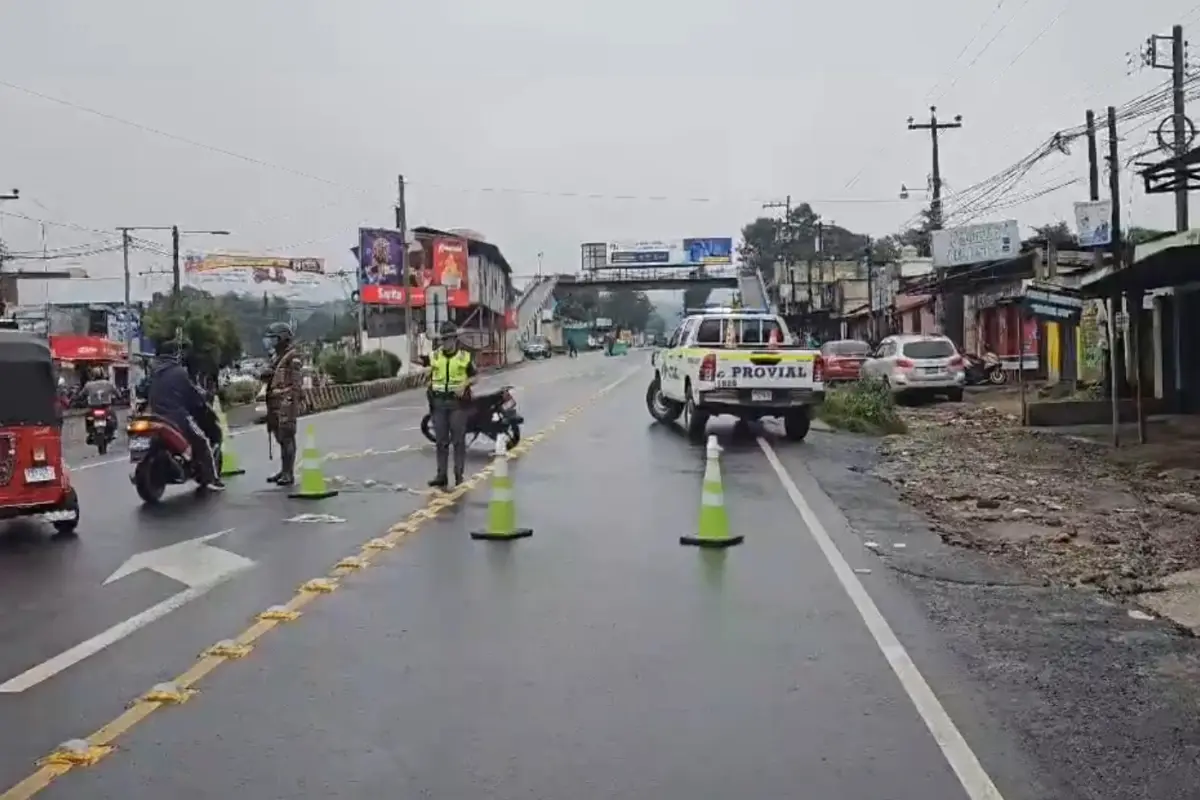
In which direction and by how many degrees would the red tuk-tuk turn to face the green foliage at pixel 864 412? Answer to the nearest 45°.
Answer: approximately 45° to its right

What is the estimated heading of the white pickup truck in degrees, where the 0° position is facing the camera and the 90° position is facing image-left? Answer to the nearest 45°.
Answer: approximately 135°

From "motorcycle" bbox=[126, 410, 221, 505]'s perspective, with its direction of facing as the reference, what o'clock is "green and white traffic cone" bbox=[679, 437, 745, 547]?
The green and white traffic cone is roughly at 3 o'clock from the motorcycle.

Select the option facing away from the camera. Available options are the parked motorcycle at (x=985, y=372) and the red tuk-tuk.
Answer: the red tuk-tuk

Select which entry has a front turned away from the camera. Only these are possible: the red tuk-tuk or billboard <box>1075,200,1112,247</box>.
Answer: the red tuk-tuk

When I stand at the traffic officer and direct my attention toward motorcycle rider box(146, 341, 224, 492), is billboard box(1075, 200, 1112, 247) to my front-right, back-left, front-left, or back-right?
back-right

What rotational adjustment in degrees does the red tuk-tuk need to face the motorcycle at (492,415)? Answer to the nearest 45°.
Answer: approximately 45° to its right

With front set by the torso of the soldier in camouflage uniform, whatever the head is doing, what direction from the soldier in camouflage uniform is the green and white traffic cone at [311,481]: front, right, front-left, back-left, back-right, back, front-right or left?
left

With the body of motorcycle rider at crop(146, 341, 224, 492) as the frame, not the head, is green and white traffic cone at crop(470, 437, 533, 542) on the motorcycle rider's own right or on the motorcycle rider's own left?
on the motorcycle rider's own right

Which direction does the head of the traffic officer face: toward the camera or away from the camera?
toward the camera

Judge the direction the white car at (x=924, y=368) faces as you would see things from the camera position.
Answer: facing away from the viewer and to the left of the viewer

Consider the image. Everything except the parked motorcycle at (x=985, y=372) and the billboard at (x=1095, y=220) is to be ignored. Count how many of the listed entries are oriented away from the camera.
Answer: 0

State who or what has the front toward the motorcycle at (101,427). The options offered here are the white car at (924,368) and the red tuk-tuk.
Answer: the red tuk-tuk

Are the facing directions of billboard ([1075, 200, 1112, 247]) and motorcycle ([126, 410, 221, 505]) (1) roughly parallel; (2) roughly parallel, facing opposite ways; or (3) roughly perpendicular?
roughly parallel, facing opposite ways

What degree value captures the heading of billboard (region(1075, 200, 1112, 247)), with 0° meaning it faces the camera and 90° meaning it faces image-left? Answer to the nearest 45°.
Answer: approximately 0°
